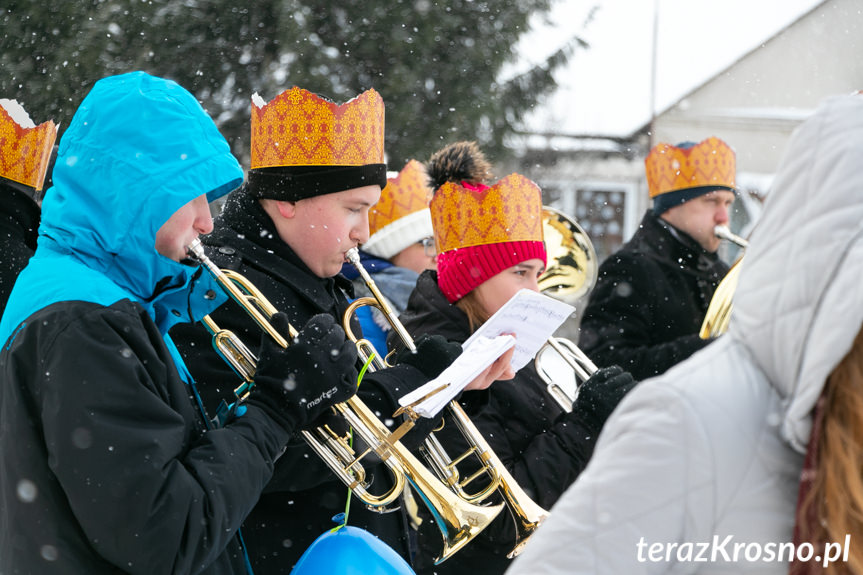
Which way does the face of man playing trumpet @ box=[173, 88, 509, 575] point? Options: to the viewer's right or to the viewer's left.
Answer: to the viewer's right

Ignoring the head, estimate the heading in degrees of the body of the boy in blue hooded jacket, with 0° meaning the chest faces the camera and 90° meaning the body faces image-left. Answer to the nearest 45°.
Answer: approximately 270°

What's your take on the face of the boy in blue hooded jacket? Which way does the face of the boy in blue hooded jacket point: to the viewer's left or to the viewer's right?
to the viewer's right

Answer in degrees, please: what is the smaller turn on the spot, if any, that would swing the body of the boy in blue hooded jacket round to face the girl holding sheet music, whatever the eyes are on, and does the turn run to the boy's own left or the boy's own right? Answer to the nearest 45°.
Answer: approximately 45° to the boy's own left

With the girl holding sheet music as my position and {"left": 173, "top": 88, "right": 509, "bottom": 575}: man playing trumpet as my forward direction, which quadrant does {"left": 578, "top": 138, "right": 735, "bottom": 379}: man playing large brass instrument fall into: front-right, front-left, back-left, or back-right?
back-right
